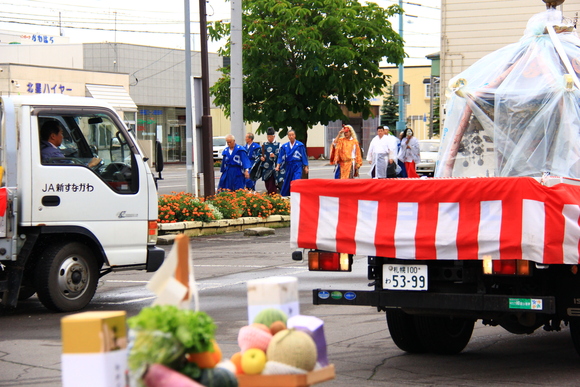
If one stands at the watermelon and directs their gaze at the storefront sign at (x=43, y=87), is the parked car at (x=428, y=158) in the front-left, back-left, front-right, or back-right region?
front-right

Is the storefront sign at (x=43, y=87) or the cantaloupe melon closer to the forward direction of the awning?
the cantaloupe melon

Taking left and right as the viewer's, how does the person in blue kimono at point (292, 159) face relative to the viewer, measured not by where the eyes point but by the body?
facing the viewer

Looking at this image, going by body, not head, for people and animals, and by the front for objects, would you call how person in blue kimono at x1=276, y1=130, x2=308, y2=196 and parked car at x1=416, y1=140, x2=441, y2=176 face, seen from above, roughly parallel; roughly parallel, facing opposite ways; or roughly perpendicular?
roughly parallel

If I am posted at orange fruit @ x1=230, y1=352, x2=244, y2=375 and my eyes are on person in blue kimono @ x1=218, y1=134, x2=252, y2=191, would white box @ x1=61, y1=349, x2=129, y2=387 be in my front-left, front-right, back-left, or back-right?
back-left

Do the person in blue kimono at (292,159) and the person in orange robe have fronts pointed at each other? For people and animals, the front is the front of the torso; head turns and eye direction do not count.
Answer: no

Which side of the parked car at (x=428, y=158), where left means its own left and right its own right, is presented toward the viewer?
front

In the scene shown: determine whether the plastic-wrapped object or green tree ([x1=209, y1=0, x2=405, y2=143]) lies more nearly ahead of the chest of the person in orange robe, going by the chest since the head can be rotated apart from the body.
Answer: the plastic-wrapped object

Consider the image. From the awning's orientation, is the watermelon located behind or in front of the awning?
in front

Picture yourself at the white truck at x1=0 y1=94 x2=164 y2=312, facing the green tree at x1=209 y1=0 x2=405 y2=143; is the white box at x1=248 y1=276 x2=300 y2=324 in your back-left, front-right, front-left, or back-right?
back-right

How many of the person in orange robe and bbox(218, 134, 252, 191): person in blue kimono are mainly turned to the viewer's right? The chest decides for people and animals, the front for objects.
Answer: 0

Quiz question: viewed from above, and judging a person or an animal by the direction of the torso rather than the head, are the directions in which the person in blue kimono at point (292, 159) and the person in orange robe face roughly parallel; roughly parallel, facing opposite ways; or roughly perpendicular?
roughly parallel

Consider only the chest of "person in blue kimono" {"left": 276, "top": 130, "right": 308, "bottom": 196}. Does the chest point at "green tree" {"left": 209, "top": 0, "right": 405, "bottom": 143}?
no

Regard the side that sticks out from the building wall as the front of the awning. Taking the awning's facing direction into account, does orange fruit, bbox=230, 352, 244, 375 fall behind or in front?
in front
